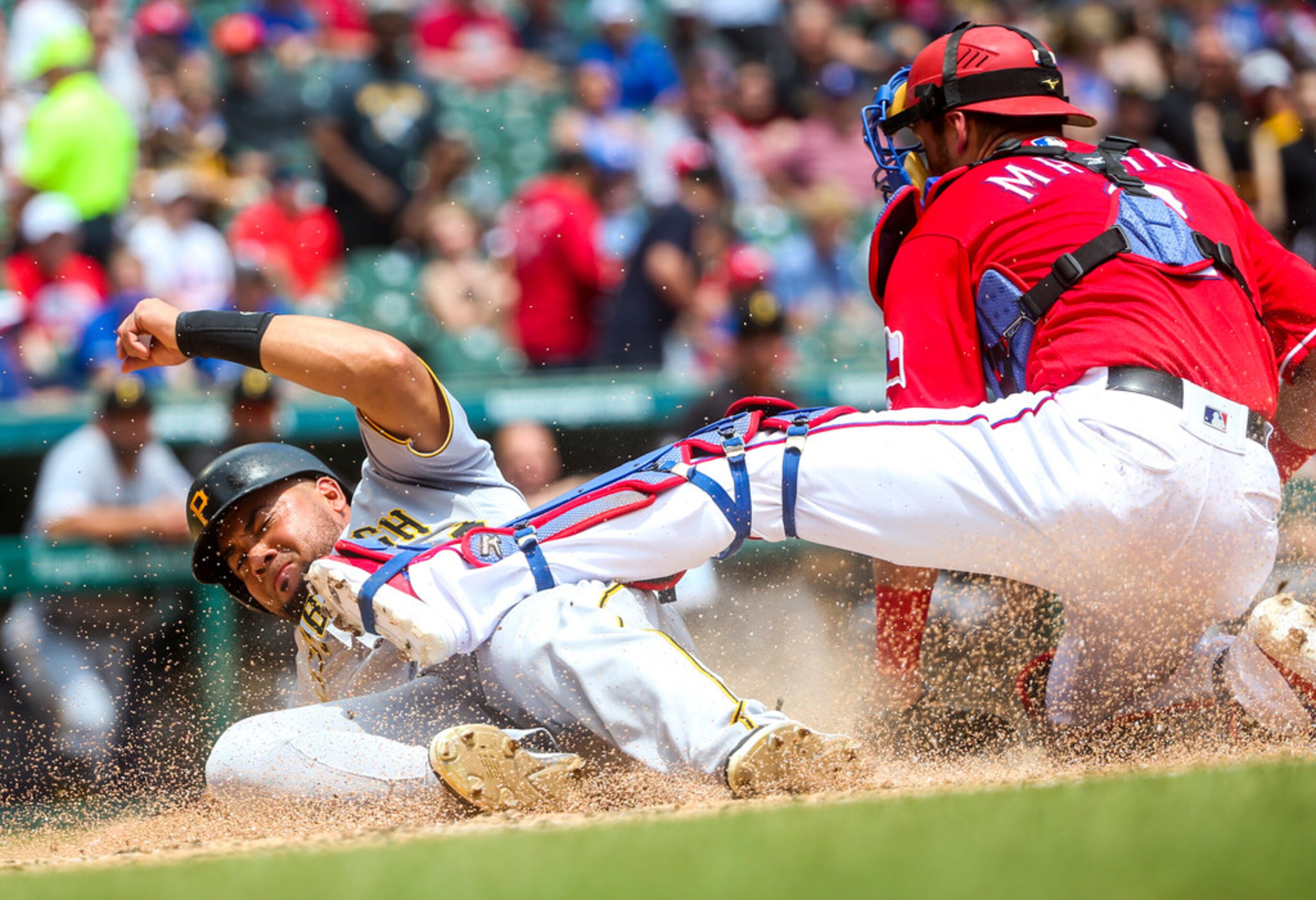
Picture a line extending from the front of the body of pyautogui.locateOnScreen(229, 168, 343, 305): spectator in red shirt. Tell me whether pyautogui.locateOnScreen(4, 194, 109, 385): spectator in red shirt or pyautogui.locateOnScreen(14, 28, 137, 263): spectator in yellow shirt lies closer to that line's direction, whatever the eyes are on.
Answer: the spectator in red shirt

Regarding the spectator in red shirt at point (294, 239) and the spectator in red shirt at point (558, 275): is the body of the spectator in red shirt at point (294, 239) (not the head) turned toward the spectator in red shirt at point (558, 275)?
no

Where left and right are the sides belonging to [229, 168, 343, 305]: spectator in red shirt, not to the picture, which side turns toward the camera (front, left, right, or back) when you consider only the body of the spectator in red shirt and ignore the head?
front

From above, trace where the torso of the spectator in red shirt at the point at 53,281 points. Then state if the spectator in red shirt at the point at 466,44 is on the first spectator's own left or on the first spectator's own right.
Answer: on the first spectator's own left

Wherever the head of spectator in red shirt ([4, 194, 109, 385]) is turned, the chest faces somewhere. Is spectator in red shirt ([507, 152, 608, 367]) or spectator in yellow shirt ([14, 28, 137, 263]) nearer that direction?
the spectator in red shirt

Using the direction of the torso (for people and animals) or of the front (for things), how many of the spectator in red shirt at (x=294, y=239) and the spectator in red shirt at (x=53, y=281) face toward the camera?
2

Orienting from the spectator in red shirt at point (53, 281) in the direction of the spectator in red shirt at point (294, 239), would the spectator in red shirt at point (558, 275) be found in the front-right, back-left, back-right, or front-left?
front-right

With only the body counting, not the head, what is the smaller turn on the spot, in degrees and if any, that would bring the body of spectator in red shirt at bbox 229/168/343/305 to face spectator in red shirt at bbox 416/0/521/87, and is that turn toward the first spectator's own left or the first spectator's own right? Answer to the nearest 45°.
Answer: approximately 135° to the first spectator's own left

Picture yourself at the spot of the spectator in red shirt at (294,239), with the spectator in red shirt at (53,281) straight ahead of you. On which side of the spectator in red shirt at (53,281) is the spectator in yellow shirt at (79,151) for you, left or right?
right

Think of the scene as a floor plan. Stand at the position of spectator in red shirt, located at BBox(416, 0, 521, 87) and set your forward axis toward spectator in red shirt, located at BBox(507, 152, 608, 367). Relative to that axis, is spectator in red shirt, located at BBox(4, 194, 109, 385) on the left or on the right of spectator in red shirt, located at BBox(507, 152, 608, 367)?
right

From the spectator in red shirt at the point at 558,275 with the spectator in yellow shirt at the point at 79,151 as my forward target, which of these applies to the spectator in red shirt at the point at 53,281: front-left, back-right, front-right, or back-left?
front-left

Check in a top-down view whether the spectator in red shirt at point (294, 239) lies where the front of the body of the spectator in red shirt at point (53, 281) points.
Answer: no

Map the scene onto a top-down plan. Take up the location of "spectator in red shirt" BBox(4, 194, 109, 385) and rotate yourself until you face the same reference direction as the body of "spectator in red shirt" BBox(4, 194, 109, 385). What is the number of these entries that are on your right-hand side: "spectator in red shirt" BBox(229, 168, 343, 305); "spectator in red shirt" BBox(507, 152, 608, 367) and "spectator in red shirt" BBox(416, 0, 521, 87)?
0

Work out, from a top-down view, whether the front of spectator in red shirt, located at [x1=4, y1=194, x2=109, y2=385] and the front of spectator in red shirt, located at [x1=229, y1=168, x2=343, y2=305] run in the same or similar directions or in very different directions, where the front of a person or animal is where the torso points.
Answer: same or similar directions

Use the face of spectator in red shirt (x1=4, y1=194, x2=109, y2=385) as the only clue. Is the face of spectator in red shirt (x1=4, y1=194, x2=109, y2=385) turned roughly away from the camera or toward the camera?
toward the camera

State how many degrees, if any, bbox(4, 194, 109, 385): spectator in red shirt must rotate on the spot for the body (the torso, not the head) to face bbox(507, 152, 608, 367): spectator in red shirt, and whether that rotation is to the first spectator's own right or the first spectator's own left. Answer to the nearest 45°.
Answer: approximately 90° to the first spectator's own left
